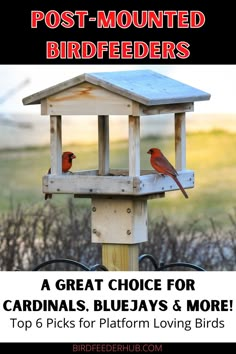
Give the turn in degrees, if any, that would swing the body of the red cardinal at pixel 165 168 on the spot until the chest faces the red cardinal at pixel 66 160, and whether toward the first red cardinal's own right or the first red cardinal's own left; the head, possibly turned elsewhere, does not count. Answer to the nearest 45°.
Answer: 0° — it already faces it

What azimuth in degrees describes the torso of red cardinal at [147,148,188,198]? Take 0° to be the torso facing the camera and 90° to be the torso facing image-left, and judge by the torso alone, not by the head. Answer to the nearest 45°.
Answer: approximately 90°

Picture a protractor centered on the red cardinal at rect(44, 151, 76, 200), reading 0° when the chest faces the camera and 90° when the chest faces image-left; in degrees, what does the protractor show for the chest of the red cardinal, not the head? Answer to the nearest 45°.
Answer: approximately 270°

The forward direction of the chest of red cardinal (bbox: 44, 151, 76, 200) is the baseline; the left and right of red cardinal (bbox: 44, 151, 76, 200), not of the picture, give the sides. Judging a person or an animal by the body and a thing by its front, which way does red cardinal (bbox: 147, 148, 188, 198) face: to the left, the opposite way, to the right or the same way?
the opposite way

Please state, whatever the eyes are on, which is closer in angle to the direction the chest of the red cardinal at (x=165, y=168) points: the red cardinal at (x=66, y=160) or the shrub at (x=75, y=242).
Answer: the red cardinal

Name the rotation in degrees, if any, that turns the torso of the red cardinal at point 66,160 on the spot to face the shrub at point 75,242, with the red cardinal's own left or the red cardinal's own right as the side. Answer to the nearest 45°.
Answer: approximately 90° to the red cardinal's own left
